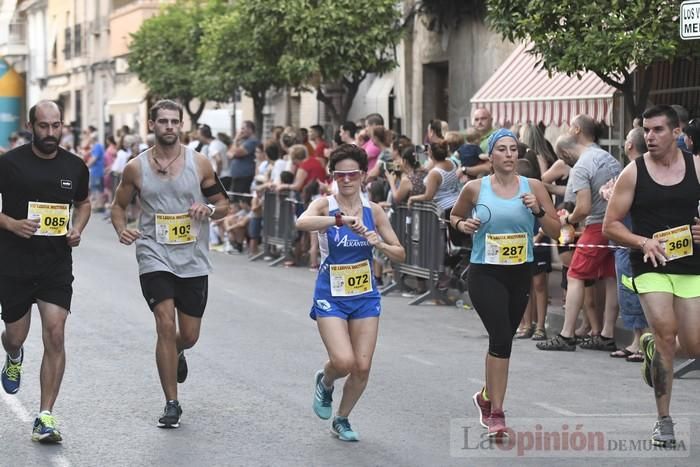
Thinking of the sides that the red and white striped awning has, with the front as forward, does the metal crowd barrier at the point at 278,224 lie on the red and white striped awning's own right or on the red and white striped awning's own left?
on the red and white striped awning's own right

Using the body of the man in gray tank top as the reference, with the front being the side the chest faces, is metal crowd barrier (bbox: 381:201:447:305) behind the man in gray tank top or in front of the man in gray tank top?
behind

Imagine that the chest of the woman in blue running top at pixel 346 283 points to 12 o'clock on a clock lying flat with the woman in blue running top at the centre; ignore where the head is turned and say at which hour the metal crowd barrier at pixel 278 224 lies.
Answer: The metal crowd barrier is roughly at 6 o'clock from the woman in blue running top.

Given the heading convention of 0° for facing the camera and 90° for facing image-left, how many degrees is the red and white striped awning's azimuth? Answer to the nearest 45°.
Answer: approximately 45°

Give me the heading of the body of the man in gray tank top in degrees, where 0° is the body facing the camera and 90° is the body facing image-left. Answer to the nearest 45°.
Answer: approximately 0°

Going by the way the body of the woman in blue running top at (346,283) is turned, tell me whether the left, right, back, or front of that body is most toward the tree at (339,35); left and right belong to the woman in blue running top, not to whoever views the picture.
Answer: back

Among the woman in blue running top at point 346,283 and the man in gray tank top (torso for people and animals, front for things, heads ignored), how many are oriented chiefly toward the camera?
2
